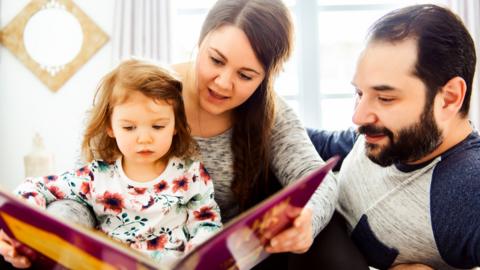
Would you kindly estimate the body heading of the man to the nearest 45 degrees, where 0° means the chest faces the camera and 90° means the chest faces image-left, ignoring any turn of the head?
approximately 45°

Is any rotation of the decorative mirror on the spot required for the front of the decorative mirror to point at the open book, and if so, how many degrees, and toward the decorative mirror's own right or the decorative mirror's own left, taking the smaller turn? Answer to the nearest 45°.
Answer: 0° — it already faces it

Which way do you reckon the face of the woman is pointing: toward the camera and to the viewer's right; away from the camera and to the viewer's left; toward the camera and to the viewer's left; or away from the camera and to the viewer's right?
toward the camera and to the viewer's left

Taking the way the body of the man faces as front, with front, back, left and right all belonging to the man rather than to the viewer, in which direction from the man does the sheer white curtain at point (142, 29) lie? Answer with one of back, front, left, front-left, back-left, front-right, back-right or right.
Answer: right

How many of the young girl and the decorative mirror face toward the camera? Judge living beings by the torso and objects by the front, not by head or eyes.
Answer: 2

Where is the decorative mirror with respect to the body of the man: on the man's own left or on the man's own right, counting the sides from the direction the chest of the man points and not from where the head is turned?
on the man's own right

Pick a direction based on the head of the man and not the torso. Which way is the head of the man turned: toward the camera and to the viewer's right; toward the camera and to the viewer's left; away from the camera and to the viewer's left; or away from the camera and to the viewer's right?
toward the camera and to the viewer's left

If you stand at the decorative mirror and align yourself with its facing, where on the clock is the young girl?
The young girl is roughly at 12 o'clock from the decorative mirror.

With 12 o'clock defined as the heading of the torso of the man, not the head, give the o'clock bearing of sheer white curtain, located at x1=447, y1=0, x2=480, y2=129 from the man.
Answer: The sheer white curtain is roughly at 5 o'clock from the man.

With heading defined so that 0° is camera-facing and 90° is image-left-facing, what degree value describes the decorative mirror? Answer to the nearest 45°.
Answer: approximately 0°

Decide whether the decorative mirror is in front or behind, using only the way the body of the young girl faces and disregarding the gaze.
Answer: behind

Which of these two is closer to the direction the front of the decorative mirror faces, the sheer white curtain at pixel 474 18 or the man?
the man

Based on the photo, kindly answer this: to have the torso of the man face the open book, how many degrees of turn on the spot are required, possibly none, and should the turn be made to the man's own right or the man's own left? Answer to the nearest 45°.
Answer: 0° — they already face it

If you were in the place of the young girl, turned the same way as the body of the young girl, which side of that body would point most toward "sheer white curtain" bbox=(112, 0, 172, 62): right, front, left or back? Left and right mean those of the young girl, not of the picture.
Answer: back
